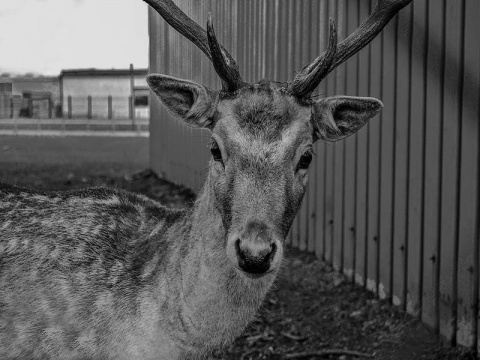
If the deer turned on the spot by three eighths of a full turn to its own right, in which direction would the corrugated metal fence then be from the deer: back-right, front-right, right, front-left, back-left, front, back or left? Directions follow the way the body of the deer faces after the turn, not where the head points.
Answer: back

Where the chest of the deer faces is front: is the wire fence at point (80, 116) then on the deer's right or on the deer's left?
on the deer's left

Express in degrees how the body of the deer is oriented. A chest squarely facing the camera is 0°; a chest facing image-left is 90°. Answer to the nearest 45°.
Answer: approximately 270°
